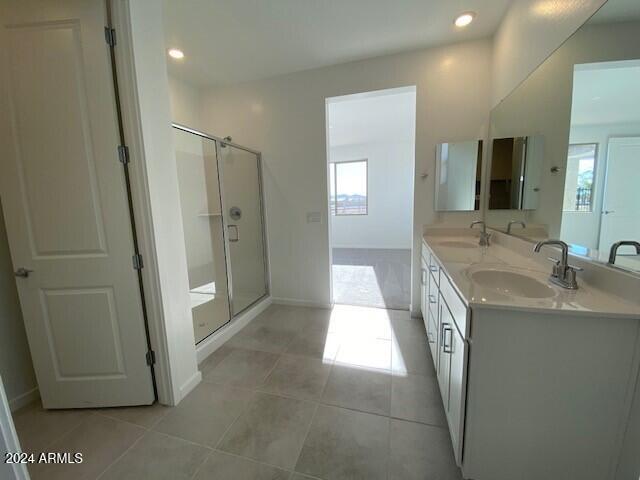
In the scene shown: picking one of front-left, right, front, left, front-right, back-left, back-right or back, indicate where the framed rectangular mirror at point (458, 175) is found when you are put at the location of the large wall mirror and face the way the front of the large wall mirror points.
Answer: right

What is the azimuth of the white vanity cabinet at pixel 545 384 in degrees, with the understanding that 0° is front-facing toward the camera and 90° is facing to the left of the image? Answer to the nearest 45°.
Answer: approximately 90°

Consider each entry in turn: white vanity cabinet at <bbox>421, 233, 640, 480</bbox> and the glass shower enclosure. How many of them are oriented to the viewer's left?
1

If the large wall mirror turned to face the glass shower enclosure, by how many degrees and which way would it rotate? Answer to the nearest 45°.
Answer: approximately 45° to its right

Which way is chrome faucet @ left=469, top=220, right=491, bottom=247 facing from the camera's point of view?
to the viewer's left

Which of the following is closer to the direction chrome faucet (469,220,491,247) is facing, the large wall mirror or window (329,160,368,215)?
the window

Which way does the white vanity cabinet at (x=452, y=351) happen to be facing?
to the viewer's left

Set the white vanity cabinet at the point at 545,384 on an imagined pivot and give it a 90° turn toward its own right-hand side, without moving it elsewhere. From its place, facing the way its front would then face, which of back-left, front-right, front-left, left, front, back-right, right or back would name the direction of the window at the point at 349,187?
front-left

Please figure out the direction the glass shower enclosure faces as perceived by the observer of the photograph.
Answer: facing the viewer and to the right of the viewer

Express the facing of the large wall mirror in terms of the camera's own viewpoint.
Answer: facing the viewer and to the left of the viewer

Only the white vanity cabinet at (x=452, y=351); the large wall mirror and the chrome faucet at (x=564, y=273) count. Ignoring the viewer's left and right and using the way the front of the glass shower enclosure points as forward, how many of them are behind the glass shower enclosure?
0

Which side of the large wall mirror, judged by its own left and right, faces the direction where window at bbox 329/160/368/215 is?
right
